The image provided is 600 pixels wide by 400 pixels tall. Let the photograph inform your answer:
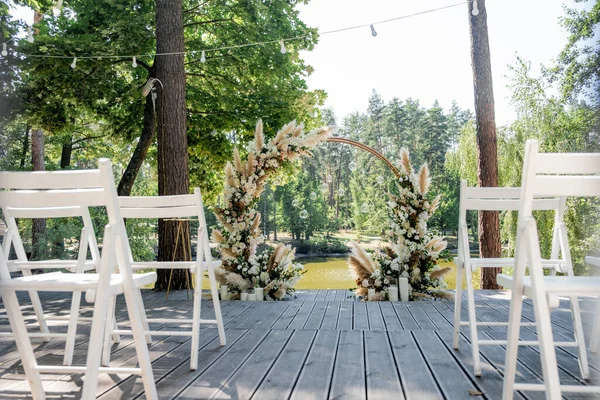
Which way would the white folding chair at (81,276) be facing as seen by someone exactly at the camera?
facing away from the viewer and to the right of the viewer

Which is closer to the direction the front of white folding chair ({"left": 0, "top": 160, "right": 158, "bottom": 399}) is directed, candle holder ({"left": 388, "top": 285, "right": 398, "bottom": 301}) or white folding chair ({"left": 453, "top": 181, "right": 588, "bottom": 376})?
the candle holder

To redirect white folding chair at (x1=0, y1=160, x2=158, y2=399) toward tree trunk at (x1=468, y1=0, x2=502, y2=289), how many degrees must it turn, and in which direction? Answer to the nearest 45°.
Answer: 0° — it already faces it

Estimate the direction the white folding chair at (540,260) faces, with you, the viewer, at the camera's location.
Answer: facing away from the viewer and to the left of the viewer

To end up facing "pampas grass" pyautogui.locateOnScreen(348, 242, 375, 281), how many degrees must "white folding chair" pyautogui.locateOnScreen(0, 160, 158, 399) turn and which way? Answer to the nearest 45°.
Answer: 0° — it already faces it

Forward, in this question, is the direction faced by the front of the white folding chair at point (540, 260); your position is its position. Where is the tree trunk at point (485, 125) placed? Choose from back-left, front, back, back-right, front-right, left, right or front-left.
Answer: front-right

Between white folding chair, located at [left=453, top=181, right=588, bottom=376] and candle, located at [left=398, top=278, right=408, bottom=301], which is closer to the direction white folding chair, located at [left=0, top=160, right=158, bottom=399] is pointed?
the candle

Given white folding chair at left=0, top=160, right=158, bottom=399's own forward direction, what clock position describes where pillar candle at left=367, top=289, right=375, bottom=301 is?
The pillar candle is roughly at 12 o'clock from the white folding chair.

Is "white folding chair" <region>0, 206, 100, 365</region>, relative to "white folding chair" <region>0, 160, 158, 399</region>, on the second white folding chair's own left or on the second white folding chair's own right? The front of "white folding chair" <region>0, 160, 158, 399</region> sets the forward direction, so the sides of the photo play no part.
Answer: on the second white folding chair's own left
